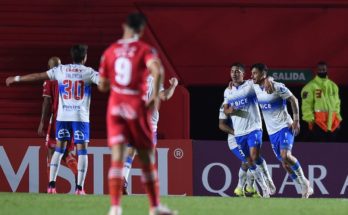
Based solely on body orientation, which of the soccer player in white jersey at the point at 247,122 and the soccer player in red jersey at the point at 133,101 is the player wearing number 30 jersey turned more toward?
the soccer player in white jersey

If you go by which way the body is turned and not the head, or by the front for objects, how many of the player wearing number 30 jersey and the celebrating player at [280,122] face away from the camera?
1

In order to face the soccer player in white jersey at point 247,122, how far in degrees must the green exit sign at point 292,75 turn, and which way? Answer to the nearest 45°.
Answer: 0° — it already faces them

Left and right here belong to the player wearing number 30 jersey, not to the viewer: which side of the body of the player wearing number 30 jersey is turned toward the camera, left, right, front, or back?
back

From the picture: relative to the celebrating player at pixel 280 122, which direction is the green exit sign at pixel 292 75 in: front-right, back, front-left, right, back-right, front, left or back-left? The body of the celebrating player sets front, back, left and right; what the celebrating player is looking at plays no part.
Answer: back-right

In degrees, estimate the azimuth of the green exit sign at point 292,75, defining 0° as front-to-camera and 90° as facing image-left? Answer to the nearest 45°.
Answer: approximately 0°

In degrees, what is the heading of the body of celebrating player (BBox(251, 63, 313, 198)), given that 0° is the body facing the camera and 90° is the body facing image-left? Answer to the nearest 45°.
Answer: approximately 45°

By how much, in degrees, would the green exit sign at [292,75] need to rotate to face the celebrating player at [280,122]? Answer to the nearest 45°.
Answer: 0° — it already faces them

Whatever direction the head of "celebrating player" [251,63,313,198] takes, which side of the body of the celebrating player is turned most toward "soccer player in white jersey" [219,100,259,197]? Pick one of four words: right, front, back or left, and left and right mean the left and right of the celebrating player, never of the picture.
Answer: right
